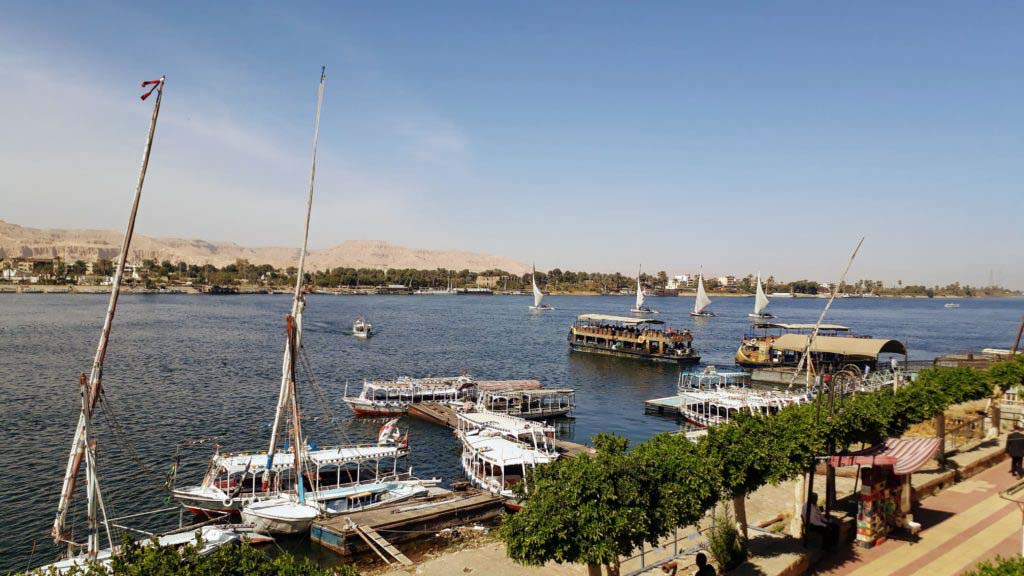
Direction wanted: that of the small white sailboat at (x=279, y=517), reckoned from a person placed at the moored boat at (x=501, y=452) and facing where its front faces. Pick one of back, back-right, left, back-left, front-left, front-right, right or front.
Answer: right

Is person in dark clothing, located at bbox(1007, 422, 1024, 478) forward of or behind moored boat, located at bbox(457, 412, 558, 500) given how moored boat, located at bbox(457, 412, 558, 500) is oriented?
forward

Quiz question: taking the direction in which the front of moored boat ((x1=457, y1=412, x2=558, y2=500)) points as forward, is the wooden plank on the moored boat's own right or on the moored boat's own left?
on the moored boat's own right

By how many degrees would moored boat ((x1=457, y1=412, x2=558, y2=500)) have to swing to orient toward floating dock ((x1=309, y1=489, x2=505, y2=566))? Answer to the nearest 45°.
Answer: approximately 90° to its right

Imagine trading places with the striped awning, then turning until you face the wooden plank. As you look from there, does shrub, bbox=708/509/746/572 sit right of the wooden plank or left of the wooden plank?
left

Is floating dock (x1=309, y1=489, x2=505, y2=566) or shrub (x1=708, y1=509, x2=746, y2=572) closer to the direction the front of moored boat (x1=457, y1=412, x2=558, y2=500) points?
the shrub

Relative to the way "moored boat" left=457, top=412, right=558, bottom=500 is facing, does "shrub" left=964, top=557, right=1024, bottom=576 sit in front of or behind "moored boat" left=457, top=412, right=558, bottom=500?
in front

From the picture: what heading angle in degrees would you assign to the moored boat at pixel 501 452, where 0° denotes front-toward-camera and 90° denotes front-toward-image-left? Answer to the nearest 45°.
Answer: approximately 315°
